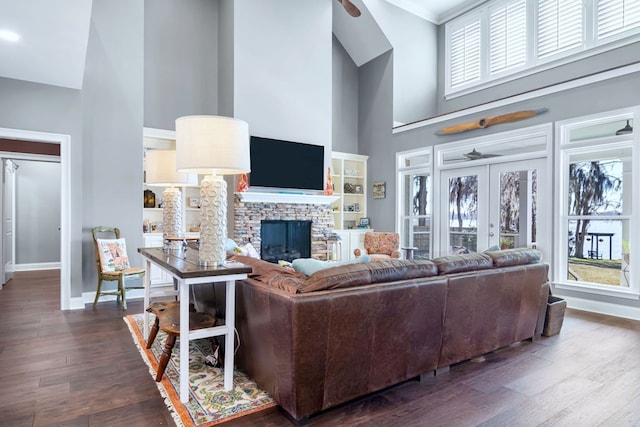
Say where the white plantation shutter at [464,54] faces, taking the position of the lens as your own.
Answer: facing the viewer and to the left of the viewer

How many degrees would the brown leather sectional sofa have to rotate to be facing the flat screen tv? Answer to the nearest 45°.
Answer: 0° — it already faces it

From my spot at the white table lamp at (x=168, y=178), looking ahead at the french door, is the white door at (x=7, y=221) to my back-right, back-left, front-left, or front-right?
back-left

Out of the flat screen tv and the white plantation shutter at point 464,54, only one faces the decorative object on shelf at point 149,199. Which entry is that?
the white plantation shutter

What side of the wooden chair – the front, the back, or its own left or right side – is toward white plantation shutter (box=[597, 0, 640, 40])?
front

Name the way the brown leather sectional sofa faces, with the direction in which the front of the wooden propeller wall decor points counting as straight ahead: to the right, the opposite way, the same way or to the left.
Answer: to the right

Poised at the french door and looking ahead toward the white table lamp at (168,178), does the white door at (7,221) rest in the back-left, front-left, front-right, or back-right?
front-right

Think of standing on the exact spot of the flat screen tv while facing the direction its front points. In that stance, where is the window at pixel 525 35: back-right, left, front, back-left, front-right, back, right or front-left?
front-left

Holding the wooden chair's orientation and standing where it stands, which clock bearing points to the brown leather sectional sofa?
The brown leather sectional sofa is roughly at 1 o'clock from the wooden chair.

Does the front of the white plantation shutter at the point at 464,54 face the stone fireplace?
yes

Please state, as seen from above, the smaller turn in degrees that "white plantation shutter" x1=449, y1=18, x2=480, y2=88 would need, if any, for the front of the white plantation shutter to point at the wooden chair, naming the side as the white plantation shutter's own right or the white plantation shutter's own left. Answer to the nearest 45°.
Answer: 0° — it already faces it

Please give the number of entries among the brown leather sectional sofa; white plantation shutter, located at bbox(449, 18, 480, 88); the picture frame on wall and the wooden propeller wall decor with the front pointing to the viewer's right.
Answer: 0

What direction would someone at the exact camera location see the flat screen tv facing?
facing the viewer and to the right of the viewer

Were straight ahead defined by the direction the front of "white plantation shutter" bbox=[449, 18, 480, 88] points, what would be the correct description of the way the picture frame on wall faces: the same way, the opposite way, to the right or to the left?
the same way

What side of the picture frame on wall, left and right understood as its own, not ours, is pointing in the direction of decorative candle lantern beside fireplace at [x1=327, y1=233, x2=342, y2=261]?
front

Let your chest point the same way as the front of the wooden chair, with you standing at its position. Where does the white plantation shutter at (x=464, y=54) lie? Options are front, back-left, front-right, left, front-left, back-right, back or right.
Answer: front-left

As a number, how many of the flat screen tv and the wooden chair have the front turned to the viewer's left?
0
